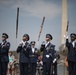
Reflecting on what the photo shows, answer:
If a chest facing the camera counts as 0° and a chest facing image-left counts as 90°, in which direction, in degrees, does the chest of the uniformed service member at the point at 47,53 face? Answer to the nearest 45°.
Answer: approximately 45°

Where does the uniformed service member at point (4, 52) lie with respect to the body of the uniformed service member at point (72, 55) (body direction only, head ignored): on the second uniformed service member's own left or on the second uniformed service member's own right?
on the second uniformed service member's own right

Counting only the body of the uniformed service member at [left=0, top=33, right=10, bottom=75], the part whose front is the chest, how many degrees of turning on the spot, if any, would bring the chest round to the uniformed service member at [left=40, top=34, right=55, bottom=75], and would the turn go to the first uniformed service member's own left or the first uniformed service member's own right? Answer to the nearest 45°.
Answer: approximately 135° to the first uniformed service member's own left

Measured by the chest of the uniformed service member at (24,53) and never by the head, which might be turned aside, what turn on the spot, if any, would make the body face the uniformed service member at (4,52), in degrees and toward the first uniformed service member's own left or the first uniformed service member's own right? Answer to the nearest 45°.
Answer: approximately 45° to the first uniformed service member's own right

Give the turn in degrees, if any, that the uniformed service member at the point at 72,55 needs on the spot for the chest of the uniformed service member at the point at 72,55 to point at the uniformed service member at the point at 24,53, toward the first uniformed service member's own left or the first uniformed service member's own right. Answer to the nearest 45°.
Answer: approximately 90° to the first uniformed service member's own right

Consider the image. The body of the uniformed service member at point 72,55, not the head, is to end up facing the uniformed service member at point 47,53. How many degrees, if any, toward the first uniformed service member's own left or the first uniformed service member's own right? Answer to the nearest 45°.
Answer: approximately 90° to the first uniformed service member's own right

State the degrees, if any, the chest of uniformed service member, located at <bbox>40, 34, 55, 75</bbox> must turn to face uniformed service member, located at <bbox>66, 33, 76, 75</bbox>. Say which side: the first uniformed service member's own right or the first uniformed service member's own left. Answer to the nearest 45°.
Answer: approximately 135° to the first uniformed service member's own left

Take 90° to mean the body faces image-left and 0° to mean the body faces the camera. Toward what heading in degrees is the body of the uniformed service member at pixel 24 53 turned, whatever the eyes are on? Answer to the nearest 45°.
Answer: approximately 45°
